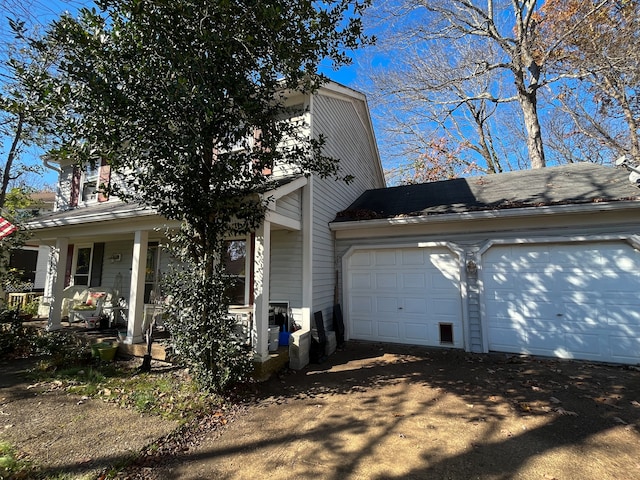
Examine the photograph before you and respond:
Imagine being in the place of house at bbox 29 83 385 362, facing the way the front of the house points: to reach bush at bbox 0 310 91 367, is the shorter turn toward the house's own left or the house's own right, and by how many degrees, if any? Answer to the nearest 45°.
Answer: approximately 45° to the house's own right

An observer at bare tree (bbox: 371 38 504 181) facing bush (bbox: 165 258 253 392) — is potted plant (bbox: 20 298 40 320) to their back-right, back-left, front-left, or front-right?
front-right

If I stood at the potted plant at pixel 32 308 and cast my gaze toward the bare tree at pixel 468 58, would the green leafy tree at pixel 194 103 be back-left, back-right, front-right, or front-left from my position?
front-right

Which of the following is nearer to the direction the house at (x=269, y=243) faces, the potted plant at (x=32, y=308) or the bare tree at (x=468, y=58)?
the potted plant

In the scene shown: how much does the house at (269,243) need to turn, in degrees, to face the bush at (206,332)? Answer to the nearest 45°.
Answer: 0° — it already faces it

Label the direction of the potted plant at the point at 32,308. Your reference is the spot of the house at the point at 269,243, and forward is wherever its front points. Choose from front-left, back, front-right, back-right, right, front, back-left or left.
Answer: right

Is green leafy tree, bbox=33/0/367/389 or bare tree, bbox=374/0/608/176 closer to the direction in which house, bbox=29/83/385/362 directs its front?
the green leafy tree

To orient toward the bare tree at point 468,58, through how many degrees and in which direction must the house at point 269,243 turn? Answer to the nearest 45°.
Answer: approximately 135° to its left

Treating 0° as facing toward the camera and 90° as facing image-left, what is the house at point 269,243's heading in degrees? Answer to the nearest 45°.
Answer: approximately 45°

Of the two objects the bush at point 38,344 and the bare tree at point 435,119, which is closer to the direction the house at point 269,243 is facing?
the bush

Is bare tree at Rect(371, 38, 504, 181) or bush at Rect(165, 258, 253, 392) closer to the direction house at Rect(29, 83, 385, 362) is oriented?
the bush

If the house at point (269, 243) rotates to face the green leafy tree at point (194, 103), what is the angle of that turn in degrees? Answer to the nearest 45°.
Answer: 0° — it already faces it

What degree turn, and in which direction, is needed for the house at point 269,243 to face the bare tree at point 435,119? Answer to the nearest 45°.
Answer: approximately 180°

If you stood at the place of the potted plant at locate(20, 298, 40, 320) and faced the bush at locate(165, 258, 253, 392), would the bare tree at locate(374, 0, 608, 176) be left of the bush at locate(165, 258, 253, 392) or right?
left

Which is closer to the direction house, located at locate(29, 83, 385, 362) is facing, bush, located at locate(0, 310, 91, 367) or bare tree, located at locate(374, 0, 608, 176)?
the bush
